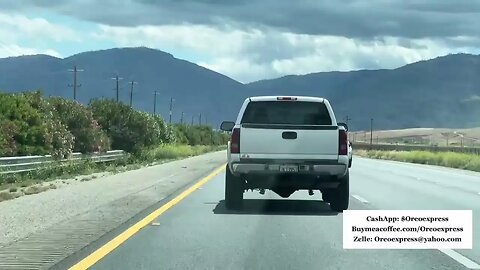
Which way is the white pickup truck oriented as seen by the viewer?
away from the camera

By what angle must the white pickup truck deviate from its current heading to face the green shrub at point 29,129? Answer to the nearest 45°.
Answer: approximately 45° to its left

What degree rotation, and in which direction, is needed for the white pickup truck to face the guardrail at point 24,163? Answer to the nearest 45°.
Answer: approximately 45° to its left
